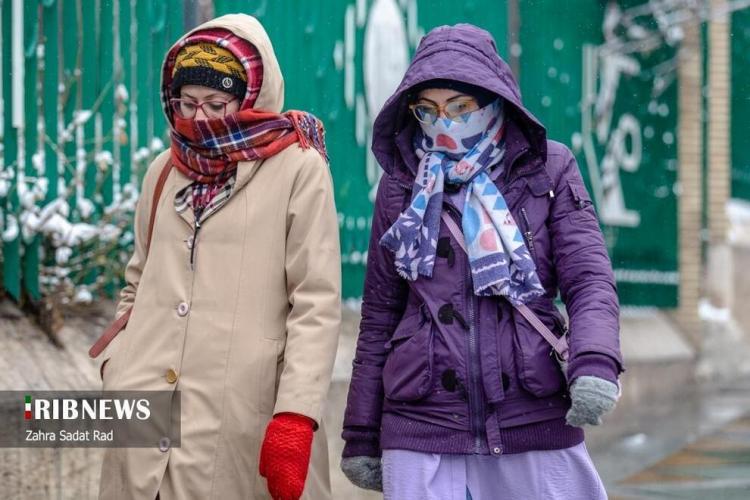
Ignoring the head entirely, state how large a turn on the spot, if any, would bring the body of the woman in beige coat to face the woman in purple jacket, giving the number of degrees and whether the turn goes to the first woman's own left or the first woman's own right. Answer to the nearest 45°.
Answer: approximately 135° to the first woman's own left

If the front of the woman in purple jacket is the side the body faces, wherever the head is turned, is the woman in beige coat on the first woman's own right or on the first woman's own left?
on the first woman's own right

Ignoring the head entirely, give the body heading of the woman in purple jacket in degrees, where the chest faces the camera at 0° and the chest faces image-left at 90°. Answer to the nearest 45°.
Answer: approximately 0°

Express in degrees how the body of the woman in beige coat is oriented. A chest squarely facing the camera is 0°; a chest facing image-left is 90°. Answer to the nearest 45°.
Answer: approximately 45°
